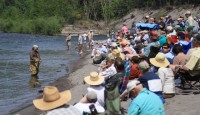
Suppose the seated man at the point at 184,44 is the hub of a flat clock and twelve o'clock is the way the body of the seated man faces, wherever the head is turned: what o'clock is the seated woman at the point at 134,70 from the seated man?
The seated woman is roughly at 10 o'clock from the seated man.

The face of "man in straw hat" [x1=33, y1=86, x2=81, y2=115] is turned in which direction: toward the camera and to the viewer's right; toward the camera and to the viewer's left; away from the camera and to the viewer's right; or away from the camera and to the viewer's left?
away from the camera and to the viewer's left

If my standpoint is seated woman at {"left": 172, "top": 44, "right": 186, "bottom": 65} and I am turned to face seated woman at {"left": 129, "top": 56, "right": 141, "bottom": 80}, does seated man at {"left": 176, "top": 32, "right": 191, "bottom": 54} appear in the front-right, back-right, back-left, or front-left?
back-right

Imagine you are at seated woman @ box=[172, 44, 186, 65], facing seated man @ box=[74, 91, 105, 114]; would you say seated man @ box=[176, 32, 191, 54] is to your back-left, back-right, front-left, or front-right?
back-right

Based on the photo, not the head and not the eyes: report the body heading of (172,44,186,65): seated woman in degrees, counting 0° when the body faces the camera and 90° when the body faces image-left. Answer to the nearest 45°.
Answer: approximately 135°

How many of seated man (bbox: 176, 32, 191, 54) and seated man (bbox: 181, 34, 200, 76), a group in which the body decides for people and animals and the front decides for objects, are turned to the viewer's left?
2

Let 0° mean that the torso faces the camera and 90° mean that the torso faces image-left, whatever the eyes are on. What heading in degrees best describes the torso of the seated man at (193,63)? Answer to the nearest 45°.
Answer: approximately 90°

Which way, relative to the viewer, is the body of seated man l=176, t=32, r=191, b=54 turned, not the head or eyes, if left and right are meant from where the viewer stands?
facing to the left of the viewer

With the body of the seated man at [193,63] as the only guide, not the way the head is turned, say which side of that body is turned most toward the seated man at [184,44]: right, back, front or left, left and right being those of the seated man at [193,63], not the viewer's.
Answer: right
